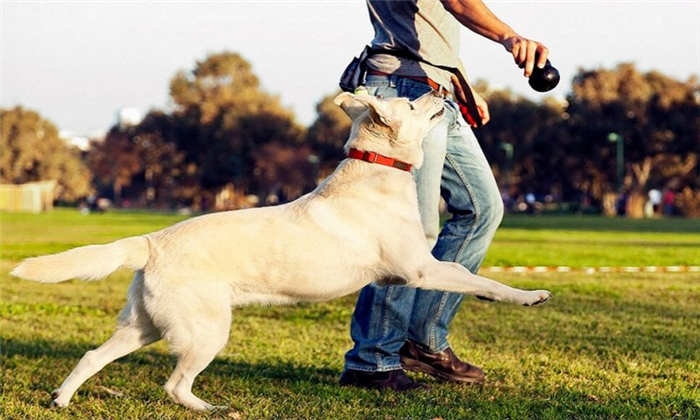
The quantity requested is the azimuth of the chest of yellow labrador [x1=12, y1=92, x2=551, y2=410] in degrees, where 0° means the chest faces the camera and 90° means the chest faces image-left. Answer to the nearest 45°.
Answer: approximately 270°

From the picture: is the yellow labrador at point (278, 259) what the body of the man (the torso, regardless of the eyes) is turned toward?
no

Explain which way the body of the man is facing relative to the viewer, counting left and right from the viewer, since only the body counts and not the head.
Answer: facing to the right of the viewer

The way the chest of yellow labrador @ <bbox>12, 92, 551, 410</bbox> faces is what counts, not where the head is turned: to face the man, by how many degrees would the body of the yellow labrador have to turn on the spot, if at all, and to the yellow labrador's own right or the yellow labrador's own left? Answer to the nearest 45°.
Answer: approximately 45° to the yellow labrador's own left

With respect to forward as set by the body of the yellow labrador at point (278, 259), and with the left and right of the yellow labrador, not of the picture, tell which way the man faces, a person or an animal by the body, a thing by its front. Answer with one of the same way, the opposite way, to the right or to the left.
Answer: the same way

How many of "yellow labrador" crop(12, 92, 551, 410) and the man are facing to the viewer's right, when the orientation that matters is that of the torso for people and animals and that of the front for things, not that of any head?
2
